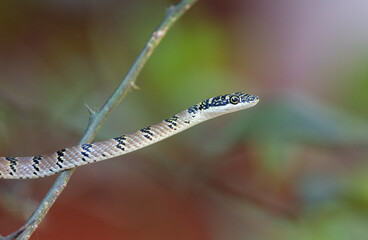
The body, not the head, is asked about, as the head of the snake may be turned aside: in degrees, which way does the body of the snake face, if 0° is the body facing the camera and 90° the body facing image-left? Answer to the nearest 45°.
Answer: approximately 270°
